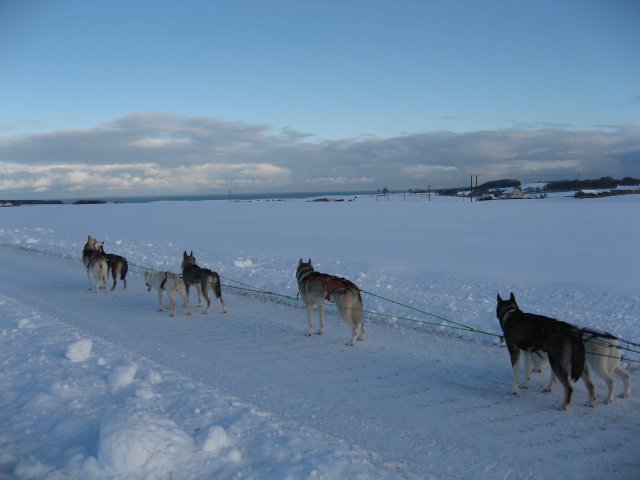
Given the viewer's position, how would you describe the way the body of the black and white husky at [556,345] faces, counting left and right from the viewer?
facing away from the viewer and to the left of the viewer

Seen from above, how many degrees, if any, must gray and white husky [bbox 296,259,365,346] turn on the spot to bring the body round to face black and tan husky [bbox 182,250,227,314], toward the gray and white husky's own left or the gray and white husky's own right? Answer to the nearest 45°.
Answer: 0° — it already faces it

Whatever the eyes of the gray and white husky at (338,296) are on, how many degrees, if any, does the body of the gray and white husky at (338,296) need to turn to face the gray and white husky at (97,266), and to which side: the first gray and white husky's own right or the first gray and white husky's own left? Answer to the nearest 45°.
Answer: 0° — it already faces it

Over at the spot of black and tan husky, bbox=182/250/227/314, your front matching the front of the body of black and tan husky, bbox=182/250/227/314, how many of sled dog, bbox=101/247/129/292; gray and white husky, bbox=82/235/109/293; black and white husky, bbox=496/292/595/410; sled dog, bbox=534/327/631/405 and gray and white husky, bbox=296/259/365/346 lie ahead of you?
2

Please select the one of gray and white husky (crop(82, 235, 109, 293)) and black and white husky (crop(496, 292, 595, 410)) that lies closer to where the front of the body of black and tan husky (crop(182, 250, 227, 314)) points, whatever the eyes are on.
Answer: the gray and white husky

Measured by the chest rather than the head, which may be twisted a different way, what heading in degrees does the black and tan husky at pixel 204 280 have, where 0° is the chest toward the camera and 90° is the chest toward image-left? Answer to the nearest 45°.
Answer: approximately 135°

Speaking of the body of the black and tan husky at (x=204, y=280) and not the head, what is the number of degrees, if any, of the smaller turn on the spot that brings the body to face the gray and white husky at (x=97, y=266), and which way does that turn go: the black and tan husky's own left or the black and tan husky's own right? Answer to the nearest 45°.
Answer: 0° — it already faces it

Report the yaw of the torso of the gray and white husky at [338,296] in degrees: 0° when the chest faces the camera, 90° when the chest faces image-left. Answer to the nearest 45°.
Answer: approximately 135°

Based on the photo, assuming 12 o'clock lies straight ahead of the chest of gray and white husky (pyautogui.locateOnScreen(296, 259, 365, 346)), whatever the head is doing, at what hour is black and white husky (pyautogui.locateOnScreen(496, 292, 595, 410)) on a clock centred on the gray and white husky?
The black and white husky is roughly at 6 o'clock from the gray and white husky.
